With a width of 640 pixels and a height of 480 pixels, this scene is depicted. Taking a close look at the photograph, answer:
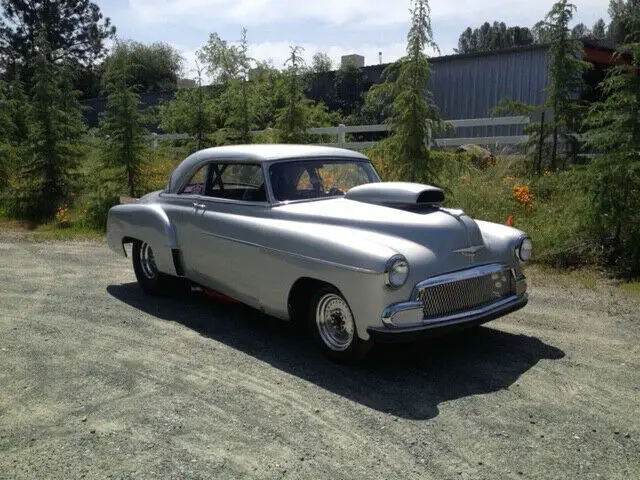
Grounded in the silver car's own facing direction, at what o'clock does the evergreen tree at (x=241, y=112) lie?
The evergreen tree is roughly at 7 o'clock from the silver car.

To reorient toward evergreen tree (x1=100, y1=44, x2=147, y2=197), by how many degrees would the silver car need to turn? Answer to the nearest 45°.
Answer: approximately 180°

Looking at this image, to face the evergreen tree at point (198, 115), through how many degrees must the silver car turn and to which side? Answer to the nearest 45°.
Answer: approximately 135° to its left

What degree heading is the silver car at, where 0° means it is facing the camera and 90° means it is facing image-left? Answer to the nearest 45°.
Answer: approximately 315°

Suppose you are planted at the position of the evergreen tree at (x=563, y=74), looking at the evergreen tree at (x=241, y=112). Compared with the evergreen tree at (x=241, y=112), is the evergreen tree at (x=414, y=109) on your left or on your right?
left

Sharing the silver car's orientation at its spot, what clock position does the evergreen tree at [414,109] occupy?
The evergreen tree is roughly at 8 o'clock from the silver car.

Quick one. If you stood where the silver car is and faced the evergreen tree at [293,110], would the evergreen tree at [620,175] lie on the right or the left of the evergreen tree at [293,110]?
right

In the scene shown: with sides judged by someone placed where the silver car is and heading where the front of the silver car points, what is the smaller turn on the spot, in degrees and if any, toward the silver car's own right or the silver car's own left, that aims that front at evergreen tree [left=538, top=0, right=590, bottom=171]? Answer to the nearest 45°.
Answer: approximately 90° to the silver car's own left

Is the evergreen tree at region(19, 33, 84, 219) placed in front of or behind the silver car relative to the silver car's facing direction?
behind

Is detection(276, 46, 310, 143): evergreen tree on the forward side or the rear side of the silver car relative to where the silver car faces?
on the rear side
